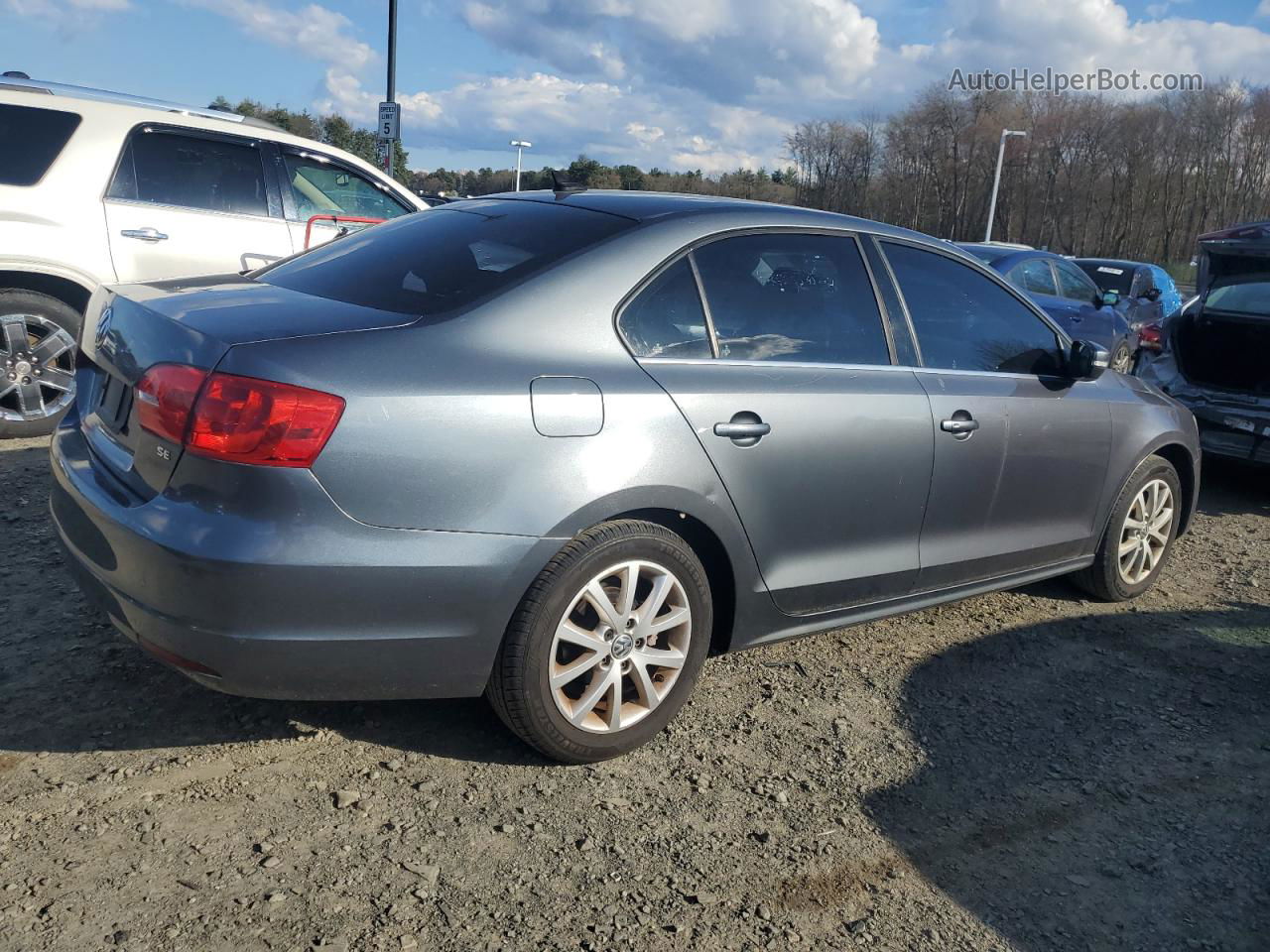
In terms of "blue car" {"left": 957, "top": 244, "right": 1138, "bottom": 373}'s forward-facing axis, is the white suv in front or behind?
behind

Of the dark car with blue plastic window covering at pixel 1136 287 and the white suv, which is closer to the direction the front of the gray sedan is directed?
the dark car with blue plastic window covering

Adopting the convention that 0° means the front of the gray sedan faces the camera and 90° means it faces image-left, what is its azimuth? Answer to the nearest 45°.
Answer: approximately 225°

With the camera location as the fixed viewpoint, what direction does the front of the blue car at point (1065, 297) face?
facing away from the viewer and to the right of the viewer

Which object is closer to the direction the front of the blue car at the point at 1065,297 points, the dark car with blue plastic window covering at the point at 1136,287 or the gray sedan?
the dark car with blue plastic window covering

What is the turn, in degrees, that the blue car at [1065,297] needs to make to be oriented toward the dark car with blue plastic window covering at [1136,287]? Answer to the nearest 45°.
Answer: approximately 45° to its left

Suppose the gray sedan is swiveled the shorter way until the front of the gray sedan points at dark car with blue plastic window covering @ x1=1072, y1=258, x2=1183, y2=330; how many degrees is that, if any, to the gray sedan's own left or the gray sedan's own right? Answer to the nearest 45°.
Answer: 0° — it already faces it

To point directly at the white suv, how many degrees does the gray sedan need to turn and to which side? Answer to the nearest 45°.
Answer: approximately 90° to its left
